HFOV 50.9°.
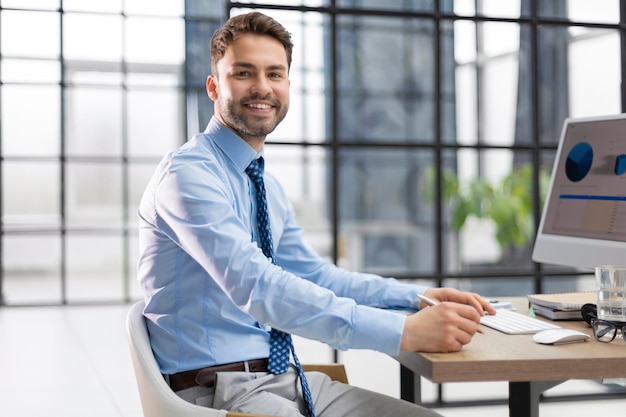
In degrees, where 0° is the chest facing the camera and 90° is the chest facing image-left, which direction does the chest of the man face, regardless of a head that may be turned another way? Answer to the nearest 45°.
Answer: approximately 315°

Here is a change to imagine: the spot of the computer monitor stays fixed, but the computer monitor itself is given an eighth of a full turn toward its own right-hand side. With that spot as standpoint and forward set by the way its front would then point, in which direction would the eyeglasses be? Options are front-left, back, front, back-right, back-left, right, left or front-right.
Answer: left

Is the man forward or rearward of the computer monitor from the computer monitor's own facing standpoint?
forward

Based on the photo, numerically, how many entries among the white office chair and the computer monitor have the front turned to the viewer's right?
1

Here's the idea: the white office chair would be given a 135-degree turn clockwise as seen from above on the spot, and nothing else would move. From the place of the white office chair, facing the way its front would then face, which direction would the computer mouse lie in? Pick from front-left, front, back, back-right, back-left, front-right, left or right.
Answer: back-left

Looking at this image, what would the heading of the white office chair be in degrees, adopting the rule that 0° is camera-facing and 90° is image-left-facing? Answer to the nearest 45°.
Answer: approximately 270°

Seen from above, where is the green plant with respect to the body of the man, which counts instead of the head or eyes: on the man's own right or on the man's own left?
on the man's own left

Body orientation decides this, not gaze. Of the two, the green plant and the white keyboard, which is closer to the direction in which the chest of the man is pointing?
the white keyboard

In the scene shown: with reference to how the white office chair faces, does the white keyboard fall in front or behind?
in front

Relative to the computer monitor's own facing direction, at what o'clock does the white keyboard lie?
The white keyboard is roughly at 11 o'clock from the computer monitor.

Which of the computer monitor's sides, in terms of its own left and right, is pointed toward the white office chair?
front

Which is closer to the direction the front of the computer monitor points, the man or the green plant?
the man

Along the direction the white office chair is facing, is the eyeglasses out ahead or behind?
ahead

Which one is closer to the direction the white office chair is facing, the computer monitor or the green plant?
the computer monitor

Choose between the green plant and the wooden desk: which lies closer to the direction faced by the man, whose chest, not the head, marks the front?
the wooden desk

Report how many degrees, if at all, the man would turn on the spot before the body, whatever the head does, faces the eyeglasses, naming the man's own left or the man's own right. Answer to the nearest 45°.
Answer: approximately 45° to the man's own left
